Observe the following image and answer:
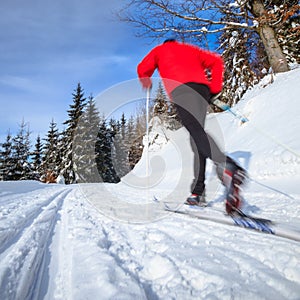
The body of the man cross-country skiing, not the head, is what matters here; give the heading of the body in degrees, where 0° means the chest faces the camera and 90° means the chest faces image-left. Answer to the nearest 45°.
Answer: approximately 135°

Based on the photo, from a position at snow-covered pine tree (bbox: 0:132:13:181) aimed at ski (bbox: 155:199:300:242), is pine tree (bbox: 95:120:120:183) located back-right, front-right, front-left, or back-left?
front-left

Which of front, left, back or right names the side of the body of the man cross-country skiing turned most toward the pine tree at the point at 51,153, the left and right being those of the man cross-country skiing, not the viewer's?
front

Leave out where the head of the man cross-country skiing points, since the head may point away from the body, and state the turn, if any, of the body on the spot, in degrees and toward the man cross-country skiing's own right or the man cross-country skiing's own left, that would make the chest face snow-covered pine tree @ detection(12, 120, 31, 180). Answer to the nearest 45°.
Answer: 0° — they already face it

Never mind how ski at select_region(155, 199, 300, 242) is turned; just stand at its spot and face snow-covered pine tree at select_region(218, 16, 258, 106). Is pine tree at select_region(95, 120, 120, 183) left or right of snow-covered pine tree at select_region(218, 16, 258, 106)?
left

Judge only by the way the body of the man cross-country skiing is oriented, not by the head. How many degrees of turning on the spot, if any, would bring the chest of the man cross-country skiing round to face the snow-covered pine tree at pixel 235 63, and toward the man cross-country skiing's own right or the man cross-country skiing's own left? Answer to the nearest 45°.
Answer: approximately 45° to the man cross-country skiing's own right

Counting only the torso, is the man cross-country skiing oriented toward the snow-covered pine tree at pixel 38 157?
yes

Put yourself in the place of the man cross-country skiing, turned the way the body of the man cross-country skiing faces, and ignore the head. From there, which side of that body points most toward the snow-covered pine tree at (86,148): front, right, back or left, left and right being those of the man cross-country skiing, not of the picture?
front

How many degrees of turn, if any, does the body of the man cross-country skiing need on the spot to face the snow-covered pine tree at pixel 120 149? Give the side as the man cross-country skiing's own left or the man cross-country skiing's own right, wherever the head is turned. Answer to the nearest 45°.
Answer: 0° — they already face it

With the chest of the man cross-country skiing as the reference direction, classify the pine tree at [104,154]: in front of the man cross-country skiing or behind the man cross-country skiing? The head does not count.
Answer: in front
